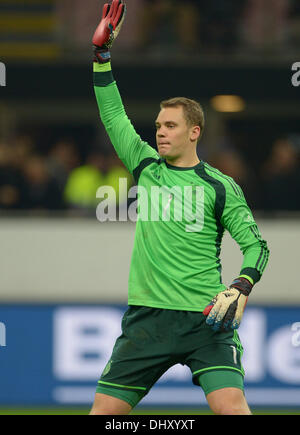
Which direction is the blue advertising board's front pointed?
toward the camera

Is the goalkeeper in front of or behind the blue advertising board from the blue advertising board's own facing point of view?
in front
